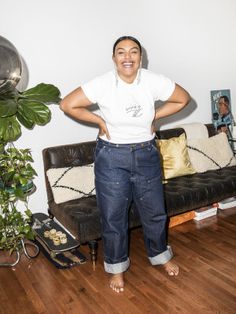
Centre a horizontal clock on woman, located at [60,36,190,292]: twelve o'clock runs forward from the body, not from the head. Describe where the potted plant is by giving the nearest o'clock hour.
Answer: The potted plant is roughly at 4 o'clock from the woman.

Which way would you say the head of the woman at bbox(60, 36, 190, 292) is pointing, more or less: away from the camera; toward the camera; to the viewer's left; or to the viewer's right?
toward the camera

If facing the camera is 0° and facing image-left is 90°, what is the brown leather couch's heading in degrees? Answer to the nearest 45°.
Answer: approximately 315°

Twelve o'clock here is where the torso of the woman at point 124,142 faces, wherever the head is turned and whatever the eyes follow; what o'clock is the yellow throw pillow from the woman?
The yellow throw pillow is roughly at 7 o'clock from the woman.

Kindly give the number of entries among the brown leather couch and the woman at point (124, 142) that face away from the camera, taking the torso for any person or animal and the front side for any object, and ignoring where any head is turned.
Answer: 0

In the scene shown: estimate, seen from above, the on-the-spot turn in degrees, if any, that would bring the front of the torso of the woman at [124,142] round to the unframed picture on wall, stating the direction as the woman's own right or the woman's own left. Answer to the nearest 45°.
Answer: approximately 135° to the woman's own left

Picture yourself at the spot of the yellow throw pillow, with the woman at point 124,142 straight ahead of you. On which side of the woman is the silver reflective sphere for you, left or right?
right

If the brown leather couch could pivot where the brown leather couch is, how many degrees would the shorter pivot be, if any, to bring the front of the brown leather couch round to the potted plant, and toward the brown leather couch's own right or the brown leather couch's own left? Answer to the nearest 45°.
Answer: approximately 90° to the brown leather couch's own right

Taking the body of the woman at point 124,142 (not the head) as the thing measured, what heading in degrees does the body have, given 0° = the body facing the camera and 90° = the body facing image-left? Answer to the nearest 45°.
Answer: approximately 0°

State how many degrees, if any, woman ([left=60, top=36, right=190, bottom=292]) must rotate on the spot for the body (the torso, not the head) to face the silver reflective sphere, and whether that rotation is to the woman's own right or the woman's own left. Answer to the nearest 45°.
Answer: approximately 90° to the woman's own right
